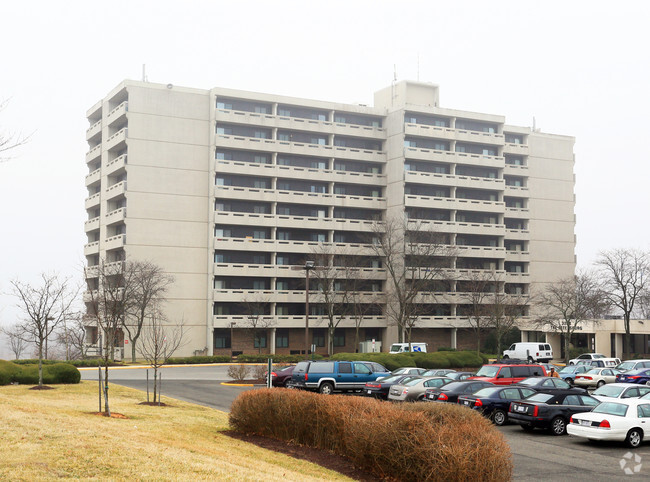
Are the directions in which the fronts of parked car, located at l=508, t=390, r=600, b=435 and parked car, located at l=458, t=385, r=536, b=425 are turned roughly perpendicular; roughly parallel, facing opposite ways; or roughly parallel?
roughly parallel

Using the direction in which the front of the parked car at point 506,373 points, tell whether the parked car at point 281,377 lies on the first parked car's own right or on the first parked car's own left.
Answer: on the first parked car's own right

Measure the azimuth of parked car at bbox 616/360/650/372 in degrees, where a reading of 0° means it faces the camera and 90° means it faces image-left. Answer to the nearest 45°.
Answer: approximately 45°

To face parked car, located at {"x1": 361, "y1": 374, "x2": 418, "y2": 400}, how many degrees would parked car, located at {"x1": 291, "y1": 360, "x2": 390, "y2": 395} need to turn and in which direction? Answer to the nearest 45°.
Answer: approximately 90° to its right

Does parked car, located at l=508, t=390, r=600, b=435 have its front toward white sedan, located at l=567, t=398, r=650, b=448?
no

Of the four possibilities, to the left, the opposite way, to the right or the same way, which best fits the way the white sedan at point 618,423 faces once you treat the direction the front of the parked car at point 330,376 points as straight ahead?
the same way

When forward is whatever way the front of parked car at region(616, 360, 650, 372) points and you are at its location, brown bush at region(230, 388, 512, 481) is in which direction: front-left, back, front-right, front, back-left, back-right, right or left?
front-left

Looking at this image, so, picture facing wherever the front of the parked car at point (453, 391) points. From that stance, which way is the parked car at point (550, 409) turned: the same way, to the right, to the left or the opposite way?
the same way

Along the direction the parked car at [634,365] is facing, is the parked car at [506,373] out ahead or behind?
ahead

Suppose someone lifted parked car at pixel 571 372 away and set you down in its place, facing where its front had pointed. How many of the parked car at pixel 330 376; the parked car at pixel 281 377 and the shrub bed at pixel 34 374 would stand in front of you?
3

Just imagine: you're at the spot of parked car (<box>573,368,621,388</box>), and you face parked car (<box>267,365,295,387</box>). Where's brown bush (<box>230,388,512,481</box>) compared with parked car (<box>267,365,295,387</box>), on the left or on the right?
left

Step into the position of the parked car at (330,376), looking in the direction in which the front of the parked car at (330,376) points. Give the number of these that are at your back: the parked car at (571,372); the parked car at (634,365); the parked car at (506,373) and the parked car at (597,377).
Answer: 0
